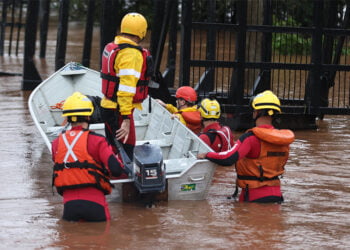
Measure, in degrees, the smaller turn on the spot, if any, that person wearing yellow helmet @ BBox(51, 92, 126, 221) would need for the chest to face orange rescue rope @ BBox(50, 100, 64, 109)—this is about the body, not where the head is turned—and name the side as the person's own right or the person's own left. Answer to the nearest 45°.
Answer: approximately 45° to the person's own left

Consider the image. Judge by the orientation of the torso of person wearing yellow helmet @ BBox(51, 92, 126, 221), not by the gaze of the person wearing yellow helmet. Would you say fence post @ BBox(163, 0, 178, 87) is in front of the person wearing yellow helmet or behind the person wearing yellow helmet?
in front

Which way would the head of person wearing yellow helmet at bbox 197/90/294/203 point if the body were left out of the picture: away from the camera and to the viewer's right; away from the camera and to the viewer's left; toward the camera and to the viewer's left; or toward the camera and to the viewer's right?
away from the camera and to the viewer's left

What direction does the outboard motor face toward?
away from the camera

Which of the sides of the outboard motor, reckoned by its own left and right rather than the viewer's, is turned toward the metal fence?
front

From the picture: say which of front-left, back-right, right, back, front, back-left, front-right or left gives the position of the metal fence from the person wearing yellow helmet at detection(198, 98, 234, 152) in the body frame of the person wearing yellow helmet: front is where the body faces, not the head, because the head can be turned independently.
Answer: front-right

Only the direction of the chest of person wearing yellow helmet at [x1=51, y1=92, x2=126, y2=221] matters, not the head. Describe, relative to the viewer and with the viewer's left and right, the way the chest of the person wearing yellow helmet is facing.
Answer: facing away from the viewer and to the right of the viewer

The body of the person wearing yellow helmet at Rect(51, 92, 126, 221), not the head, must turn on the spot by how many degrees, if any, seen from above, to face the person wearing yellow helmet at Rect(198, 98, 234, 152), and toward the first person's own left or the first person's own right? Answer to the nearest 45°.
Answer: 0° — they already face them

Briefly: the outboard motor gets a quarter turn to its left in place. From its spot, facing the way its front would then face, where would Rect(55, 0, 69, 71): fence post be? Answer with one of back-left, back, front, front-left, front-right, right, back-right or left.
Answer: right
